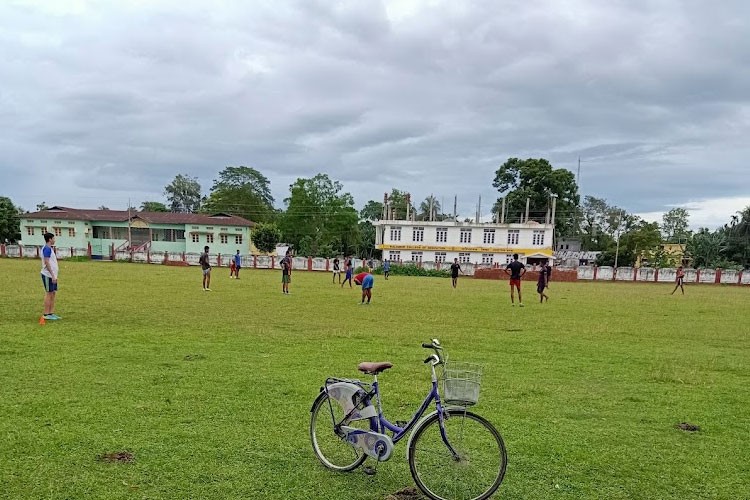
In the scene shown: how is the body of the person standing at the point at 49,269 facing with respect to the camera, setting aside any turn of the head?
to the viewer's right

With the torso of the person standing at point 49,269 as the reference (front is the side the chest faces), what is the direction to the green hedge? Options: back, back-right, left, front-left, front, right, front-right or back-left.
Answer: front-left

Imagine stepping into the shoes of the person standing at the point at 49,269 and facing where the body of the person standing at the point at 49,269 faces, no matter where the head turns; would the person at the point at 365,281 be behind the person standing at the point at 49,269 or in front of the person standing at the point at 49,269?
in front

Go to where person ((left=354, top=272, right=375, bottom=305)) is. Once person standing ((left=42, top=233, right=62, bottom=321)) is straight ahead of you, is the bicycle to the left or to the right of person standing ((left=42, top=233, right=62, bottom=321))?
left

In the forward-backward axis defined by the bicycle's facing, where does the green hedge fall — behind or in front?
behind

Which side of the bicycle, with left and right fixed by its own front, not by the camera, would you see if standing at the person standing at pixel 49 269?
back

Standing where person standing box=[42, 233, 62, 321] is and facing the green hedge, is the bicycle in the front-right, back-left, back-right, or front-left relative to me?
back-right

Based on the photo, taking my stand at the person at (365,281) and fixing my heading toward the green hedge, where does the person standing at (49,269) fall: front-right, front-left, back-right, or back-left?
back-left

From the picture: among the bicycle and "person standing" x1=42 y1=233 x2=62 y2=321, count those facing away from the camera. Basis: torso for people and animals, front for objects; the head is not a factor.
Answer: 0
